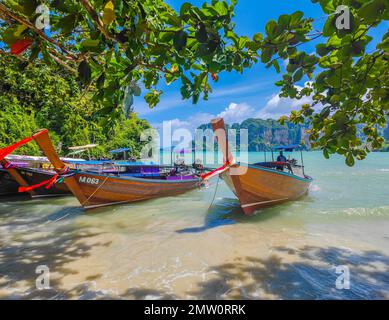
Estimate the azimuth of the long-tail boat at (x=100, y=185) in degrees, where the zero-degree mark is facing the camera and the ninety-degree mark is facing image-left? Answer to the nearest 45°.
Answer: approximately 45°

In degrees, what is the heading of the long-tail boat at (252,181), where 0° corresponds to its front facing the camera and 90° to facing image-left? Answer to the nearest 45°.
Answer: approximately 45°
